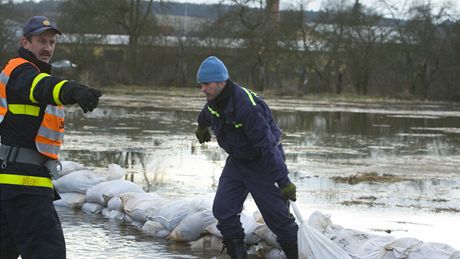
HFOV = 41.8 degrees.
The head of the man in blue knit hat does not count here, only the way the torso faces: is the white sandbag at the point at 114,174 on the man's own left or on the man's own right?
on the man's own right

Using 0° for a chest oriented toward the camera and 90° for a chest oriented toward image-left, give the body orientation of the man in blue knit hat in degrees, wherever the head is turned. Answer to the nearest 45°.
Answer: approximately 45°

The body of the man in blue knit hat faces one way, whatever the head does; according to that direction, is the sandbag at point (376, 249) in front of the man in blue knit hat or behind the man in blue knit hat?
behind

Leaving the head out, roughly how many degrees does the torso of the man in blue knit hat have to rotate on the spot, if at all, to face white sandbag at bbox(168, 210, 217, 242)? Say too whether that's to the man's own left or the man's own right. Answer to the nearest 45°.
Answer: approximately 90° to the man's own right
